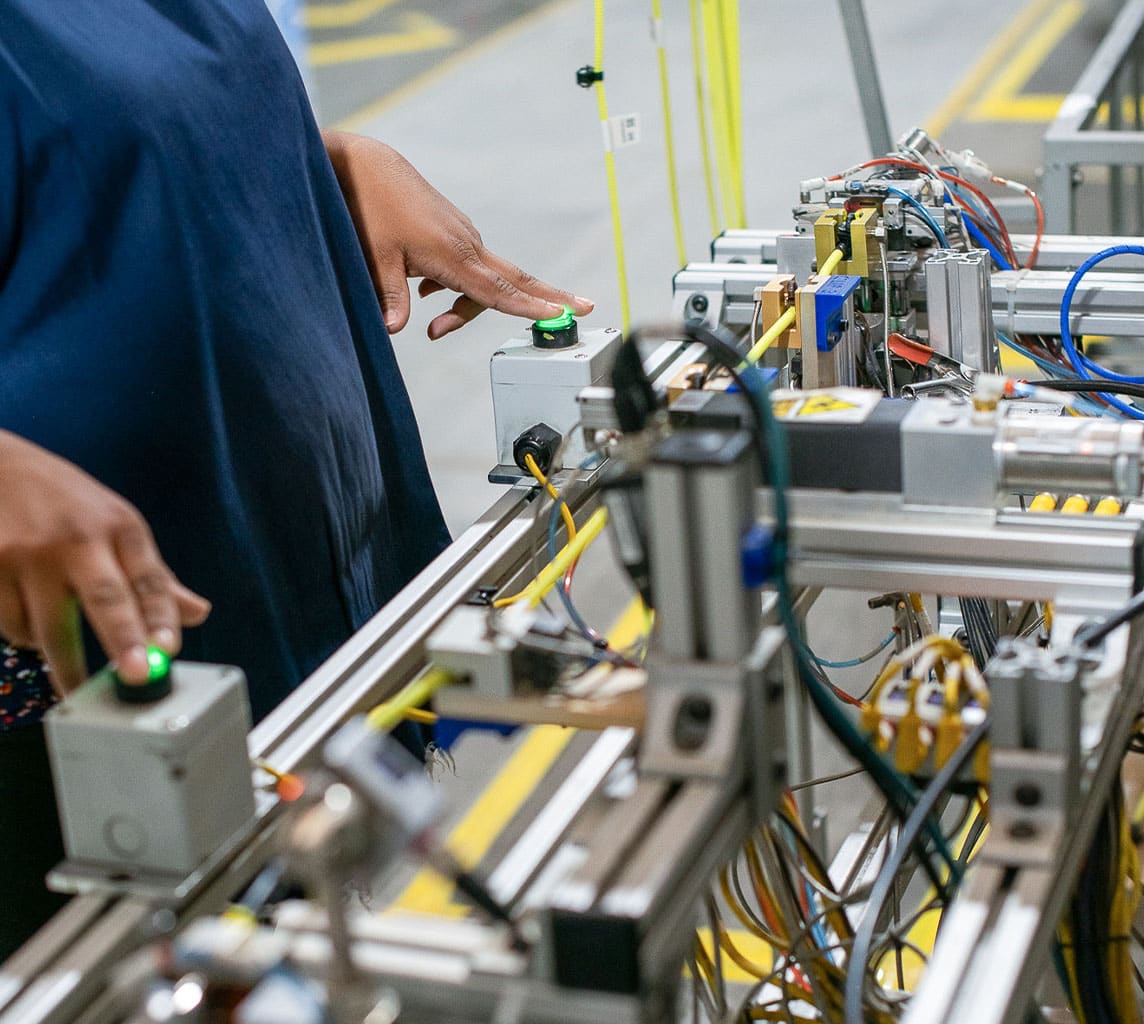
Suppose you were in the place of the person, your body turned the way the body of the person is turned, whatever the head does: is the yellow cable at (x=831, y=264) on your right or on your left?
on your left

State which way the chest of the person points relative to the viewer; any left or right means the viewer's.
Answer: facing the viewer and to the right of the viewer

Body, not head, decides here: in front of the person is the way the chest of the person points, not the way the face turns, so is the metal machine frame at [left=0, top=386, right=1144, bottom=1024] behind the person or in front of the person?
in front

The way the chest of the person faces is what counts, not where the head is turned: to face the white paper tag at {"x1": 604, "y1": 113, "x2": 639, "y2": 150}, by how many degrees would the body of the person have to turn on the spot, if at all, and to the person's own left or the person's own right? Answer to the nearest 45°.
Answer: approximately 90° to the person's own left

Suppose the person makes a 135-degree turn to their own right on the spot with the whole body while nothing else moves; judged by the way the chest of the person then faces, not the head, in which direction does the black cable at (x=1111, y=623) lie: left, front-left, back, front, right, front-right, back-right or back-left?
back-left

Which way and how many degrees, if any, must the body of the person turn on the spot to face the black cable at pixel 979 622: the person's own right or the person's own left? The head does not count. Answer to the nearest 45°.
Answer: approximately 45° to the person's own left

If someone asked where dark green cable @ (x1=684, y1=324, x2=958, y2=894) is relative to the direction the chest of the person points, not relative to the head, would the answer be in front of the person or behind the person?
in front

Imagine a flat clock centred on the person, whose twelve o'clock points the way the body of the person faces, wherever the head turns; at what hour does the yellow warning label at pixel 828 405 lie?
The yellow warning label is roughly at 12 o'clock from the person.

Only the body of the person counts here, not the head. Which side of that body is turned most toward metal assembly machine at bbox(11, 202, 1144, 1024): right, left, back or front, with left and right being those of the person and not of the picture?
front
